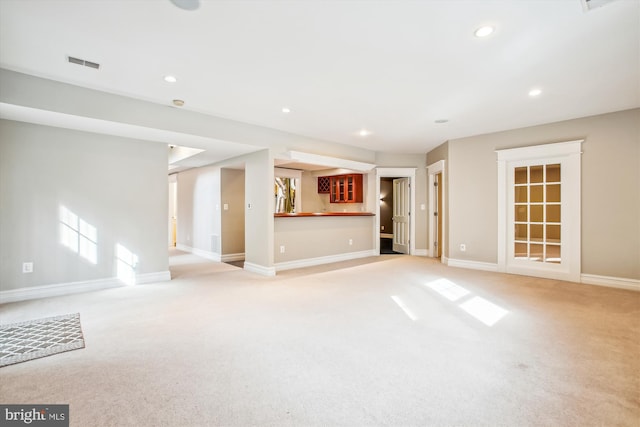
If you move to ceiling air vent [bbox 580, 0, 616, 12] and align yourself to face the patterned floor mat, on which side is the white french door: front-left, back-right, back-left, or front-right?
back-right

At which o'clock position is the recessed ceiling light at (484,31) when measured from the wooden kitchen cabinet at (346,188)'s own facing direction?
The recessed ceiling light is roughly at 10 o'clock from the wooden kitchen cabinet.

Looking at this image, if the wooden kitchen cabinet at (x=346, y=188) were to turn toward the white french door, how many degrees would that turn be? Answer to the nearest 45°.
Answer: approximately 90° to its left

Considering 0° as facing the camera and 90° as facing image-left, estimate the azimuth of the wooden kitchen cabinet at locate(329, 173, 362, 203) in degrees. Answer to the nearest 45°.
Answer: approximately 45°

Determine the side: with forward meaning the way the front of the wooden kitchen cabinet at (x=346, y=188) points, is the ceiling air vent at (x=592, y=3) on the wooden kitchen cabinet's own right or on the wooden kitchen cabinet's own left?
on the wooden kitchen cabinet's own left

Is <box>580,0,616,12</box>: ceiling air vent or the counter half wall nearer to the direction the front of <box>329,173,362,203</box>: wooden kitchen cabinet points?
the counter half wall
